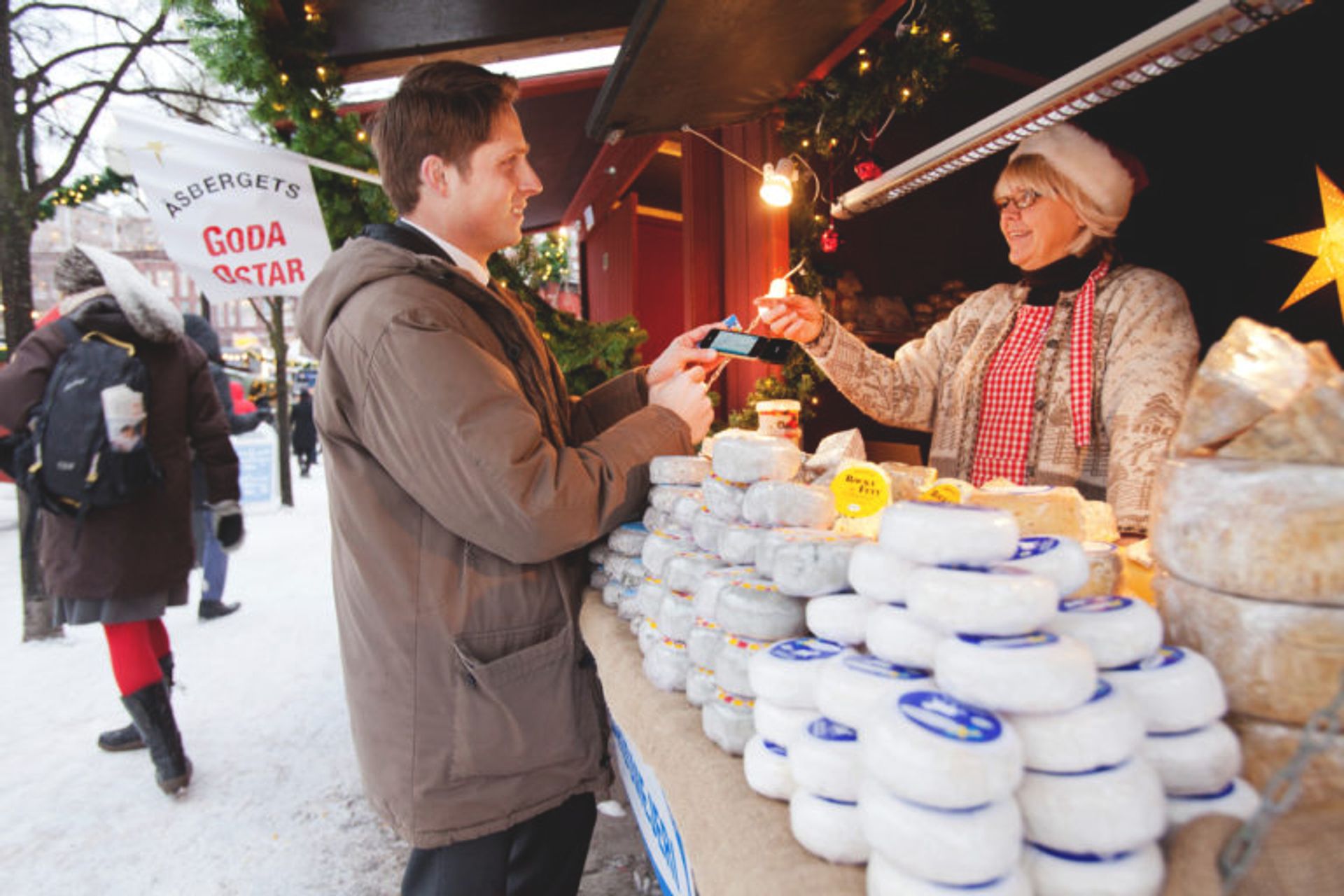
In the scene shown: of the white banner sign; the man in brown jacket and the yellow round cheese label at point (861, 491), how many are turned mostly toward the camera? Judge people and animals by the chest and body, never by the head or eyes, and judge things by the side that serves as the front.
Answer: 2

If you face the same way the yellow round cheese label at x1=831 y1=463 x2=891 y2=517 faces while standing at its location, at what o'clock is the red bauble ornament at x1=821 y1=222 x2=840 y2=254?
The red bauble ornament is roughly at 6 o'clock from the yellow round cheese label.

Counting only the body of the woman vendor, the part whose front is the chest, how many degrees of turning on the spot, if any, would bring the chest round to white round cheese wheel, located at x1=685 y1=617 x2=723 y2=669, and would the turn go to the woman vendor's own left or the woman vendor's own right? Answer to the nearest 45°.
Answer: approximately 45° to the woman vendor's own left

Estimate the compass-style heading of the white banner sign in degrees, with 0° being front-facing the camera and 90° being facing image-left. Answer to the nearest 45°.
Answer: approximately 0°

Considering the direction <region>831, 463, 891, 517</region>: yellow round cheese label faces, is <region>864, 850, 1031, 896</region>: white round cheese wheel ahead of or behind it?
ahead

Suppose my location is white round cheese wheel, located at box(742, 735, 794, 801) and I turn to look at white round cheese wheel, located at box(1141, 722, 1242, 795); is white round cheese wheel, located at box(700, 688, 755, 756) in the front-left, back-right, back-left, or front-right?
back-left

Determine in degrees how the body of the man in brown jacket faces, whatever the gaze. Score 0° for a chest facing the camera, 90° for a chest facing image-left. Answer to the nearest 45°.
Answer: approximately 270°

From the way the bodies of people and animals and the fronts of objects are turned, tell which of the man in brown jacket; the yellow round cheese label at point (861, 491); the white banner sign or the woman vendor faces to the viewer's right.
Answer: the man in brown jacket

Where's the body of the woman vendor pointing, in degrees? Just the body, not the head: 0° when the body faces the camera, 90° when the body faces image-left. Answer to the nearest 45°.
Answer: approximately 45°

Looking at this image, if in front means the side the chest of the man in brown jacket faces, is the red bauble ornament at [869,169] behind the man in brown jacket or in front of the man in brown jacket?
in front

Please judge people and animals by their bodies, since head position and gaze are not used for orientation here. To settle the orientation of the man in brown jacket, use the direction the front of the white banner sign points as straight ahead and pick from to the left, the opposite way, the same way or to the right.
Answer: to the left
